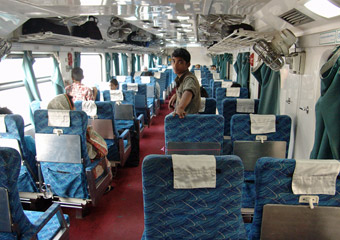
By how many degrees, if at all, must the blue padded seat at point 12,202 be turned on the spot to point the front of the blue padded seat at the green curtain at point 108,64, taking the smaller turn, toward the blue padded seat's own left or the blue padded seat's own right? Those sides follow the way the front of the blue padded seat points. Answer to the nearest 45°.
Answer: approximately 45° to the blue padded seat's own left

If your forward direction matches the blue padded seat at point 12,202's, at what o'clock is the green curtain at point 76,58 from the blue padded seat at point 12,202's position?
The green curtain is roughly at 11 o'clock from the blue padded seat.

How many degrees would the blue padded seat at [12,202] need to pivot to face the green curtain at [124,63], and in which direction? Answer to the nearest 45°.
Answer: approximately 45° to its left

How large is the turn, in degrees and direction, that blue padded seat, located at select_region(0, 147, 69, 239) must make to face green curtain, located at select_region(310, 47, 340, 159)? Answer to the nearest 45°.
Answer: approximately 45° to its right

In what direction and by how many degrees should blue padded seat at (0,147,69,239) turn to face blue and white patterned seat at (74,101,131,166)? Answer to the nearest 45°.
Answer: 0° — it already faces it

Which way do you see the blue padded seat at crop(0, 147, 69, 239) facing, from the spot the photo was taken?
facing away from the viewer and to the right of the viewer

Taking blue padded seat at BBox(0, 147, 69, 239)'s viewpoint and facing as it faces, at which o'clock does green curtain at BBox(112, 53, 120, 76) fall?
The green curtain is roughly at 11 o'clock from the blue padded seat.

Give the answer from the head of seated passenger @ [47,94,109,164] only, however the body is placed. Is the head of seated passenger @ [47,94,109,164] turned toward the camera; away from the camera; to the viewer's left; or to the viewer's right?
away from the camera
